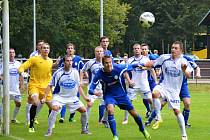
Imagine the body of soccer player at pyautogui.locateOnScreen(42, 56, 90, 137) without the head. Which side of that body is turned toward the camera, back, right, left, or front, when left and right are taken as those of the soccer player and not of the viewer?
front

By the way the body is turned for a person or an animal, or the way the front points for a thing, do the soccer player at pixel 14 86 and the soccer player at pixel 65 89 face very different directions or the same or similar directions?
same or similar directions

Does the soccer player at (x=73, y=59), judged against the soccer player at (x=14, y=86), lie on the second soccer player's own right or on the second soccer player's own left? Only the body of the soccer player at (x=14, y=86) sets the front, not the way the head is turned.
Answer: on the second soccer player's own left

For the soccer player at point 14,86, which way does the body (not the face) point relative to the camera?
toward the camera

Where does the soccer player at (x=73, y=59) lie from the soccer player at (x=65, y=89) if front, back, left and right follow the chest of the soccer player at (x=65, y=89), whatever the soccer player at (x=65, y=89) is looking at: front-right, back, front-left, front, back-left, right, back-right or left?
back

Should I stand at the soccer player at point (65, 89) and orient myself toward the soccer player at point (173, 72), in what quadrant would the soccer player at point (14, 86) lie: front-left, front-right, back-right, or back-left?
back-left

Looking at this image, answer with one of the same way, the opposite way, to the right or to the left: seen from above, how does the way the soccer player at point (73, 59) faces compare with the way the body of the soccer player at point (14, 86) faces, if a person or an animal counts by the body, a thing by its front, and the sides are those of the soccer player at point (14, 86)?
the same way

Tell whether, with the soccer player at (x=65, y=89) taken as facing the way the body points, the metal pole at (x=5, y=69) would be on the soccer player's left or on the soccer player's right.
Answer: on the soccer player's right

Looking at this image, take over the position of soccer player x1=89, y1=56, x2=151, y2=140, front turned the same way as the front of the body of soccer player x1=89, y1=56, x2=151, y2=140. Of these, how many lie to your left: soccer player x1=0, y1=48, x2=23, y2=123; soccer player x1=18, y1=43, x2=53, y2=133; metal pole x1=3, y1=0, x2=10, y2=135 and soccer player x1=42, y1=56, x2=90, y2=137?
0

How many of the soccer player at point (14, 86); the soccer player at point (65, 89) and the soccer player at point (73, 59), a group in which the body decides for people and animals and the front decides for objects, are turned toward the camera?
3

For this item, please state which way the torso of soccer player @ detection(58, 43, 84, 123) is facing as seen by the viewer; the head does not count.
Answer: toward the camera

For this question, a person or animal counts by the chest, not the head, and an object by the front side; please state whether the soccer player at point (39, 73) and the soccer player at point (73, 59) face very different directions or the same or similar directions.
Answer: same or similar directions
